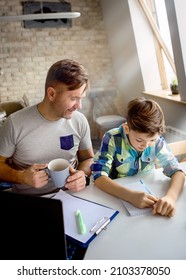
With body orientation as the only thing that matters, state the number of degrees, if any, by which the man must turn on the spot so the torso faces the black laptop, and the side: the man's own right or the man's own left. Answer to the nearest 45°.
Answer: approximately 45° to the man's own right

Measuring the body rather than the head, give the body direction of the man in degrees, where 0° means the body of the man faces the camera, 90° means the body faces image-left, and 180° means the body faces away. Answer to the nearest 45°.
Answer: approximately 315°

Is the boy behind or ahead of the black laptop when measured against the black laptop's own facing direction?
ahead

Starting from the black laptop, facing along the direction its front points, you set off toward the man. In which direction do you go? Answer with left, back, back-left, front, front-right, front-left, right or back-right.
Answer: front-left

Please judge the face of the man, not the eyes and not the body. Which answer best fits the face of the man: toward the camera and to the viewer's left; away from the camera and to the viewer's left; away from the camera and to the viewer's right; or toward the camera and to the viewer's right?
toward the camera and to the viewer's right

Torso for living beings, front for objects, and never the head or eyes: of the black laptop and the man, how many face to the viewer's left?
0

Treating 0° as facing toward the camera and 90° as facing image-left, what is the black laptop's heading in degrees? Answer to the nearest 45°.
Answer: approximately 225°

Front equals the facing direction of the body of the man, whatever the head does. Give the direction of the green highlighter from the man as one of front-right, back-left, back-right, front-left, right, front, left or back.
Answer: front-right
